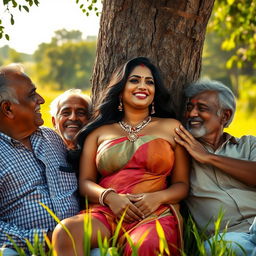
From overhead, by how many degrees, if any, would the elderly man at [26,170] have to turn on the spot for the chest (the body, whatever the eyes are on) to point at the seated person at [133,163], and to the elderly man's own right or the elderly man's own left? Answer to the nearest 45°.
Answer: approximately 45° to the elderly man's own left

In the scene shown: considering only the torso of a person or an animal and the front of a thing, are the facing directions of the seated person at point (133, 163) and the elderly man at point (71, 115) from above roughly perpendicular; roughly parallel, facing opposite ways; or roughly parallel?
roughly parallel

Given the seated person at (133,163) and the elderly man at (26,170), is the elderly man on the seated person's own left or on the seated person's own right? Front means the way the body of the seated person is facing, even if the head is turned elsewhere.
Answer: on the seated person's own right

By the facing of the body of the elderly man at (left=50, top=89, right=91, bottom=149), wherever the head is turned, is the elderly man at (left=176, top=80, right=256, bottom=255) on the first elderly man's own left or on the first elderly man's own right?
on the first elderly man's own left

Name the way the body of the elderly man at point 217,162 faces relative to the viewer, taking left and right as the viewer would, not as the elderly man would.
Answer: facing the viewer and to the left of the viewer

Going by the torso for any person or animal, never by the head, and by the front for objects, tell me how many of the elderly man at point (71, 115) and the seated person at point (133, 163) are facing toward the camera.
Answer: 2

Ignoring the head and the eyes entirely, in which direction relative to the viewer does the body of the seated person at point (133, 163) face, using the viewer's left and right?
facing the viewer

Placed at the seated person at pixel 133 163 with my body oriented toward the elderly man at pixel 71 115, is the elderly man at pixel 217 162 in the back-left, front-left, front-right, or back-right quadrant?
back-right

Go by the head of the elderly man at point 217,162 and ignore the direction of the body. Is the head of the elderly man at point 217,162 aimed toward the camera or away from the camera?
toward the camera

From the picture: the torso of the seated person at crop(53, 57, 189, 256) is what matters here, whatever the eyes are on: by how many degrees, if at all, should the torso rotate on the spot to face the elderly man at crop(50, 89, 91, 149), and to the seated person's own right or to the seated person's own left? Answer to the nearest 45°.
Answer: approximately 135° to the seated person's own right

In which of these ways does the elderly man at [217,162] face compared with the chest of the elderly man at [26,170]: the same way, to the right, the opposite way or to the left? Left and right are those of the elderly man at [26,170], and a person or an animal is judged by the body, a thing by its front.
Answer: to the right

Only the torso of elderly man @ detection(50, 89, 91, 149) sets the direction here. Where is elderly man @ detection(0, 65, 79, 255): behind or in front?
in front

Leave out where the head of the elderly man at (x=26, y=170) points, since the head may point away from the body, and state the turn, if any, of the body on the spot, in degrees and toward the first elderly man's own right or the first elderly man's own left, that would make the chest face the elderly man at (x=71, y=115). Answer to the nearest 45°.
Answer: approximately 90° to the first elderly man's own left

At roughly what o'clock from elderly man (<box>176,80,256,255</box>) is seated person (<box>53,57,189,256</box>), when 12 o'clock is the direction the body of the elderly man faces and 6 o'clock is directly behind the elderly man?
The seated person is roughly at 1 o'clock from the elderly man.

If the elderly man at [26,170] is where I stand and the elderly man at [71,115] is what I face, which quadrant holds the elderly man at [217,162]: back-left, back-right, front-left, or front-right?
front-right

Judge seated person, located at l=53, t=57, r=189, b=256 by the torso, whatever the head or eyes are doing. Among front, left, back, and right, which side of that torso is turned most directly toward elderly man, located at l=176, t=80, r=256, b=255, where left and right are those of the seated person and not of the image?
left

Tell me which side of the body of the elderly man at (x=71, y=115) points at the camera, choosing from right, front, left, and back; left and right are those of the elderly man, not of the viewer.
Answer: front

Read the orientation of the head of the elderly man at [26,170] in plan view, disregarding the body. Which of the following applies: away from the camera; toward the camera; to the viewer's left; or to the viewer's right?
to the viewer's right

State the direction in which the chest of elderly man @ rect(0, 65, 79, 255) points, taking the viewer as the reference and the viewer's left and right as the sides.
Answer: facing the viewer and to the right of the viewer

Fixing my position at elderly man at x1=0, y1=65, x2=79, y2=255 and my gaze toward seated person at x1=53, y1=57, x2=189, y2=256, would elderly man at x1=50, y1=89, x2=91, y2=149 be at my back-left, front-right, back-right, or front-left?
front-left
